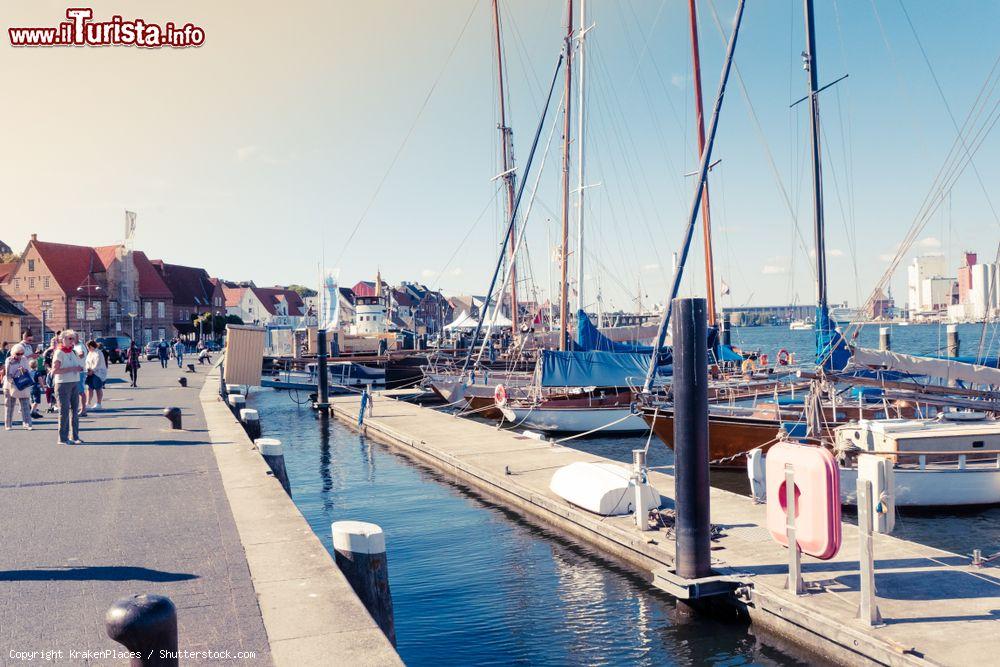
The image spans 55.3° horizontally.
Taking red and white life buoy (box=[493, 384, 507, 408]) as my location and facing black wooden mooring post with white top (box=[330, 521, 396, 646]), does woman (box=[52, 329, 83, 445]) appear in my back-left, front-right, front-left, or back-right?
front-right

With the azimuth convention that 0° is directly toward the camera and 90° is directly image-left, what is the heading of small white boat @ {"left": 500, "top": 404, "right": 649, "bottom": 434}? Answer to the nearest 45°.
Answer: approximately 90°

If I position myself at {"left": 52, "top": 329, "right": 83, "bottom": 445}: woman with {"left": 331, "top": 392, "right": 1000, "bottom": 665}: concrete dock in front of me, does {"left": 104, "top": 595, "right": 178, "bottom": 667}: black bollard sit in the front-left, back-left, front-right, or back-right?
front-right

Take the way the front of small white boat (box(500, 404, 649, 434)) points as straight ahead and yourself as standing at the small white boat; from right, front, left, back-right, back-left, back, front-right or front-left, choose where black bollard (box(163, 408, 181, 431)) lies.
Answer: front-left

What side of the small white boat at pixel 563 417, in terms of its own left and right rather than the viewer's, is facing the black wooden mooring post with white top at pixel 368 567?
left

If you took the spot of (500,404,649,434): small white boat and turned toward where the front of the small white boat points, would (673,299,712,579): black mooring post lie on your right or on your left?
on your left

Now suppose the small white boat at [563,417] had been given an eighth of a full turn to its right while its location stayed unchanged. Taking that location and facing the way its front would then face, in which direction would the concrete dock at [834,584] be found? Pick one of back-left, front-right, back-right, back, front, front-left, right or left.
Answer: back-left

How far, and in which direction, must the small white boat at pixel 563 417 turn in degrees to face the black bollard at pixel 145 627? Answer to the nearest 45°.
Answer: approximately 90° to its left
